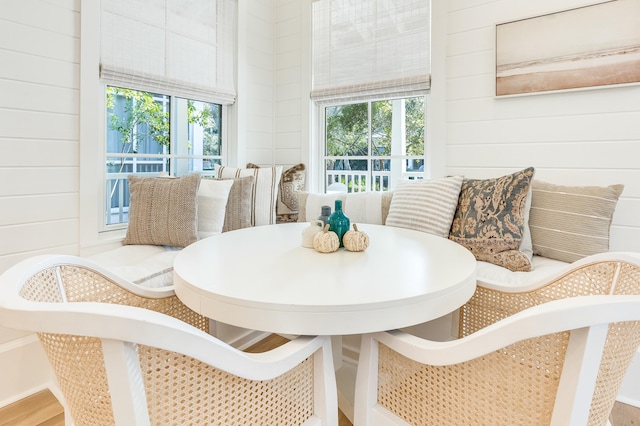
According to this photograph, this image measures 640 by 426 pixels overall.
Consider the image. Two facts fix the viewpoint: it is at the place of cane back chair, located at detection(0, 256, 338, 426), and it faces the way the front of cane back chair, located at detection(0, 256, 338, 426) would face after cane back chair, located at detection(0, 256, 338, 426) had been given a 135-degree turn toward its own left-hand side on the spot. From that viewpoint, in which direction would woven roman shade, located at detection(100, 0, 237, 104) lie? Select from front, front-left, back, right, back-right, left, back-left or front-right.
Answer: right

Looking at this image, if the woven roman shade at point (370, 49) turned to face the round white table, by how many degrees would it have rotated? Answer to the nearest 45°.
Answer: approximately 45° to its left

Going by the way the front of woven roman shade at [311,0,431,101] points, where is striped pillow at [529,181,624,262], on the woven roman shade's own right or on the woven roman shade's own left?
on the woven roman shade's own left

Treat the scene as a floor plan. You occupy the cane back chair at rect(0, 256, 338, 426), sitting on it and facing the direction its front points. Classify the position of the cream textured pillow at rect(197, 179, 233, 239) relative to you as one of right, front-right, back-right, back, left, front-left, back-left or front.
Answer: front-left

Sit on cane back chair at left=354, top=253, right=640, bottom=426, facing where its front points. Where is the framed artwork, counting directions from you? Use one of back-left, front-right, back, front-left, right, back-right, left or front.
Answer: front-right

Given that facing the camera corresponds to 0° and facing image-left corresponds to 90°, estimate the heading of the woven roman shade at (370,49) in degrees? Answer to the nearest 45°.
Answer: approximately 45°

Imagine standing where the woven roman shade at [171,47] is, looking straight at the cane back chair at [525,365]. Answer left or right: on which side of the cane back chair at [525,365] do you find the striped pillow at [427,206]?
left

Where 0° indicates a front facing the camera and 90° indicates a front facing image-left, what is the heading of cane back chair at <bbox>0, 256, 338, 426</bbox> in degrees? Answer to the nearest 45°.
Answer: approximately 225°

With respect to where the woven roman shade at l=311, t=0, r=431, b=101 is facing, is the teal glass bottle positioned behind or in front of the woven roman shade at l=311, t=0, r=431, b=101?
in front

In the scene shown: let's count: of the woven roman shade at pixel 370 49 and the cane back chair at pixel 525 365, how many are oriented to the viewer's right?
0

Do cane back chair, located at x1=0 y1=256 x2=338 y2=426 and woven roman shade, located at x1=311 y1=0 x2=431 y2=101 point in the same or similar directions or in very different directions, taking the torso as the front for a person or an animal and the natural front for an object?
very different directions

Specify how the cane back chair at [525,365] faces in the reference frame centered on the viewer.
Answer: facing away from the viewer and to the left of the viewer

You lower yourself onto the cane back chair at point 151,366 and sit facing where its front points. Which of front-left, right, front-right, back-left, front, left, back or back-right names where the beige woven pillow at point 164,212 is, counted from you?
front-left

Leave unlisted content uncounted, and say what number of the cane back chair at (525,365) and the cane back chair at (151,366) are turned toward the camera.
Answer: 0
